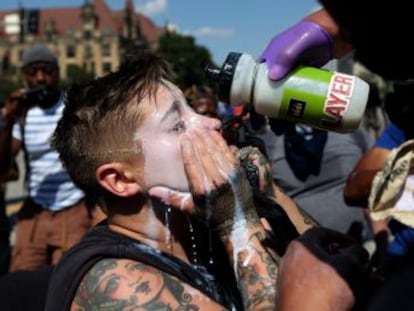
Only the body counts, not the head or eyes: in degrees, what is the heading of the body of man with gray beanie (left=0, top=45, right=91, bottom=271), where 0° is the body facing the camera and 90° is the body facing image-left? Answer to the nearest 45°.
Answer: approximately 0°
